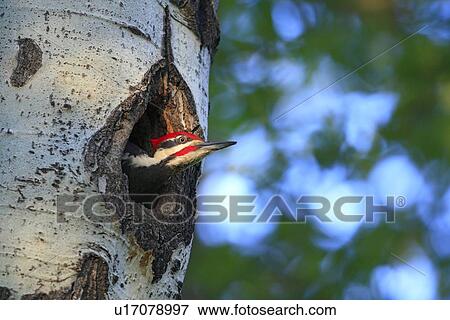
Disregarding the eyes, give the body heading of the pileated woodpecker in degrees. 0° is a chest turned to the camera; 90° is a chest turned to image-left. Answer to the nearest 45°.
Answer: approximately 270°
